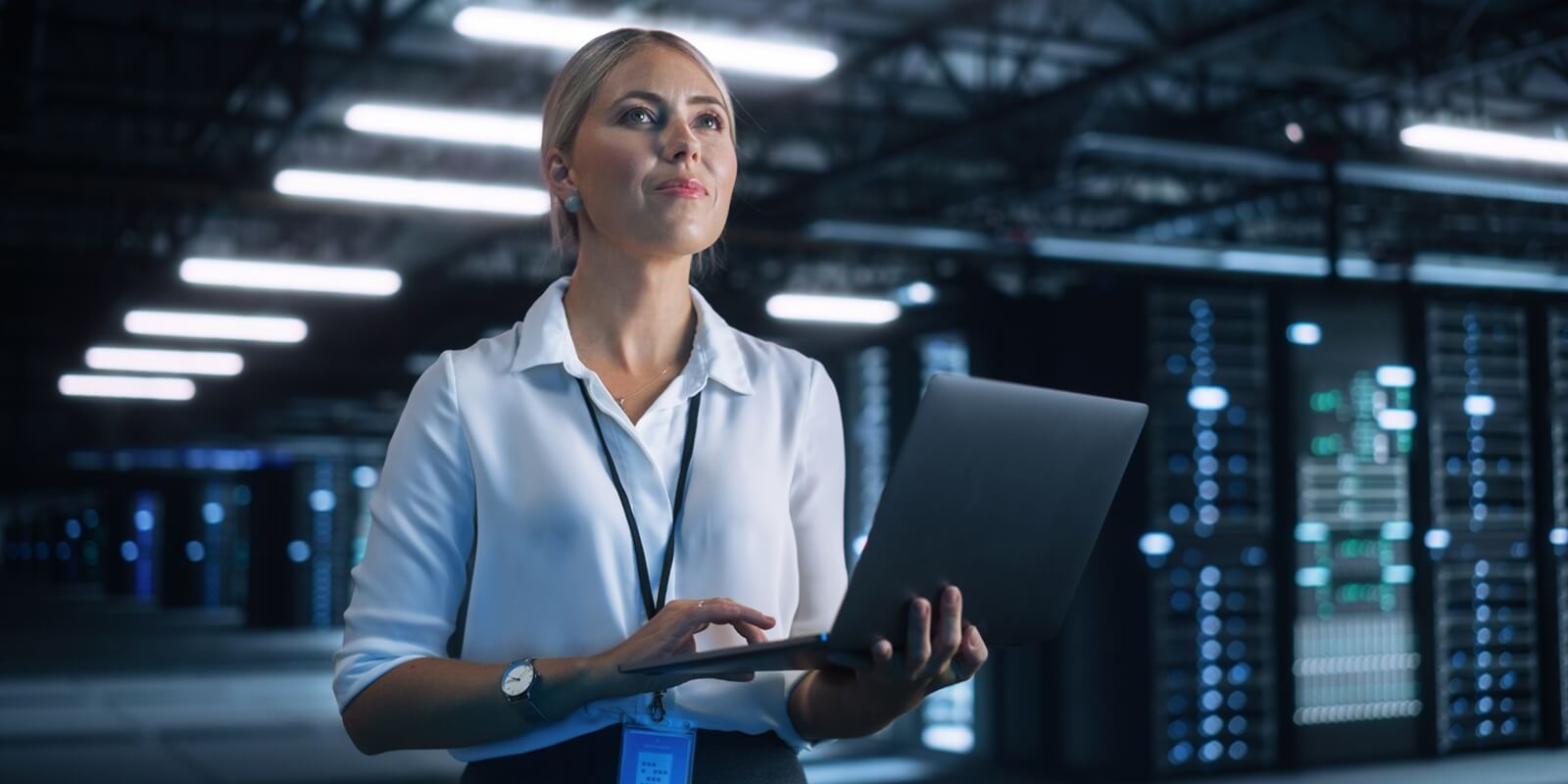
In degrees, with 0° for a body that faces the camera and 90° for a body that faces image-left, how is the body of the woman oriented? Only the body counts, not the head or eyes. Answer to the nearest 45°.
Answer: approximately 315°

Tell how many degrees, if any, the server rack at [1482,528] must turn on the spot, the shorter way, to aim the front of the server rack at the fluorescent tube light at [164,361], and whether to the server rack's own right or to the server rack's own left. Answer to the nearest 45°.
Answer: approximately 135° to the server rack's own right

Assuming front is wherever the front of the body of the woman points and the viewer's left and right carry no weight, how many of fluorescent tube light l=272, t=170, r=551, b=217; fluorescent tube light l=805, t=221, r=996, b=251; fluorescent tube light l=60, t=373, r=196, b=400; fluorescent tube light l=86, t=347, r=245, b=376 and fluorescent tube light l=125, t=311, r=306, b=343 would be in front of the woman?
0

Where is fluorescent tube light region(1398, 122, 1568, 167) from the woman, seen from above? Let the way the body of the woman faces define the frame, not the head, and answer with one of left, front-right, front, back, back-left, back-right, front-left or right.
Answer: left

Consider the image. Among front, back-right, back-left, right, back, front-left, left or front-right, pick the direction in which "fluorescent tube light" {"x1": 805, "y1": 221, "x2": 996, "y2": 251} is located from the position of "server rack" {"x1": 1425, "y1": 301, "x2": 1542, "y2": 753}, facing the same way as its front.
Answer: back

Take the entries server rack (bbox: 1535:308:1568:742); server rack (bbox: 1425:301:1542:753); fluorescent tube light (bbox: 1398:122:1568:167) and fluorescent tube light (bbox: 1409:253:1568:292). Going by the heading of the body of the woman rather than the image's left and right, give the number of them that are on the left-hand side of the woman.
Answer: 4

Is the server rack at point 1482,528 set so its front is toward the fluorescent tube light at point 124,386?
no

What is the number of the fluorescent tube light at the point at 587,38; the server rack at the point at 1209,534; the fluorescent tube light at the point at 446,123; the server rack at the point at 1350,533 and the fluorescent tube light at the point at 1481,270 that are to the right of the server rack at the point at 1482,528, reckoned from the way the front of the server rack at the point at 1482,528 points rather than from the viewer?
4

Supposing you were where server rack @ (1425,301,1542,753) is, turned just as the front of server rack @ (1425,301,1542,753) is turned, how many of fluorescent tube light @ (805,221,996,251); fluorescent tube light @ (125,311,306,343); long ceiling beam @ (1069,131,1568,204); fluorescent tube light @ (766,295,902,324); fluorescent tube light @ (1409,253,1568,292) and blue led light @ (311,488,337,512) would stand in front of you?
0

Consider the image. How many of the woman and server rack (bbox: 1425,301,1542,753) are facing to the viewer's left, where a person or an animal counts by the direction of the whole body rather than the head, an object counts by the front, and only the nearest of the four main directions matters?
0

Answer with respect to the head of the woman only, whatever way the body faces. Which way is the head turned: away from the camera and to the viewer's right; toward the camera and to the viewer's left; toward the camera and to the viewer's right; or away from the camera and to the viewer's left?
toward the camera and to the viewer's right

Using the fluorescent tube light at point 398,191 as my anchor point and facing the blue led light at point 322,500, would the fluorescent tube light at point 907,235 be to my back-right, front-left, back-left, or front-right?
front-right

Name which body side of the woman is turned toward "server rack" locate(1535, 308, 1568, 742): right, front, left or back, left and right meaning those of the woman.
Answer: left

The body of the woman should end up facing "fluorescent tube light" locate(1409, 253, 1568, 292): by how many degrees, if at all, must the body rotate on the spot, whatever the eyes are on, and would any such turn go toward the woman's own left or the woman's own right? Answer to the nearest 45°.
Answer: approximately 90° to the woman's own left

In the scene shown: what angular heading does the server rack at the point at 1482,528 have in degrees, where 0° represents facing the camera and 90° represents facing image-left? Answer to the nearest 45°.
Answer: approximately 315°

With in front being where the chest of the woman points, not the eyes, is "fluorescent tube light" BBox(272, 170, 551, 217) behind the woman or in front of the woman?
behind

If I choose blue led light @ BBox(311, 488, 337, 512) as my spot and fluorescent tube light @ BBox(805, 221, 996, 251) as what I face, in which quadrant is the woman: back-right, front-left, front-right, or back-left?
front-right

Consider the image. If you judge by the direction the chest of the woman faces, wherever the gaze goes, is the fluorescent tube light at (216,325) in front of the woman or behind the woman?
behind

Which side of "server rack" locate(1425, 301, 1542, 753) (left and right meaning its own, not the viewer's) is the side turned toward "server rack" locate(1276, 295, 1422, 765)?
right
